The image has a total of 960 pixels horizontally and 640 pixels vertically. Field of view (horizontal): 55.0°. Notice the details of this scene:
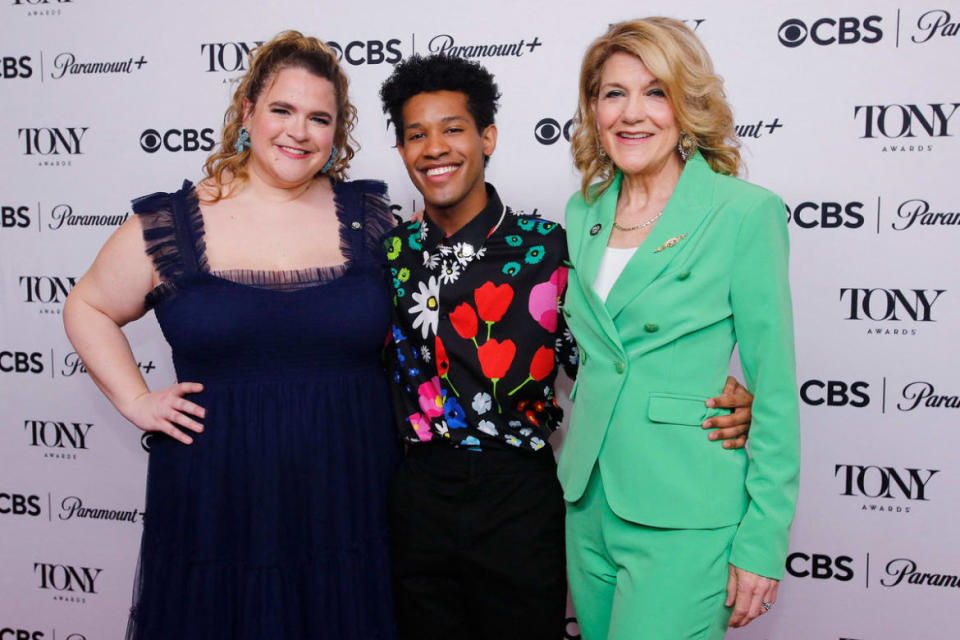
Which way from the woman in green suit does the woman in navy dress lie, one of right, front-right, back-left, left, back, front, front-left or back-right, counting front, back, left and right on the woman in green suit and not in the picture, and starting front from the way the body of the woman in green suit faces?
front-right

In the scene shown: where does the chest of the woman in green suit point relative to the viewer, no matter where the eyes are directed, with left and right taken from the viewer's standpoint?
facing the viewer and to the left of the viewer

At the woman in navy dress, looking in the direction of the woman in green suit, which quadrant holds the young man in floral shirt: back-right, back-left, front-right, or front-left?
front-left
